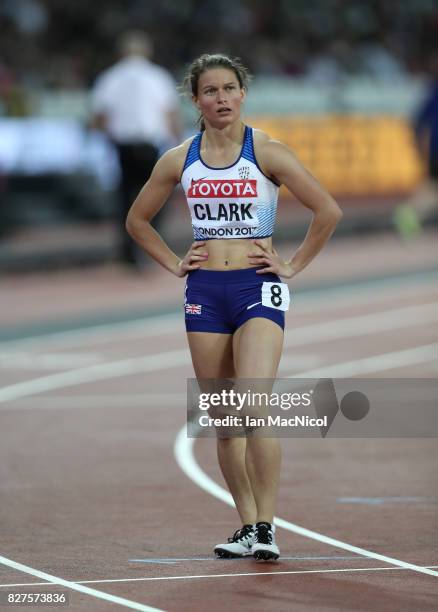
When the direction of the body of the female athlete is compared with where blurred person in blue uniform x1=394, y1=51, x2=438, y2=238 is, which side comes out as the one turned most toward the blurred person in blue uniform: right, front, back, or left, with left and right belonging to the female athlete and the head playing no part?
back

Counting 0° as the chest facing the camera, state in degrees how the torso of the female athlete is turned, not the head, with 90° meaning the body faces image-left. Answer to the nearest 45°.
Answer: approximately 0°
